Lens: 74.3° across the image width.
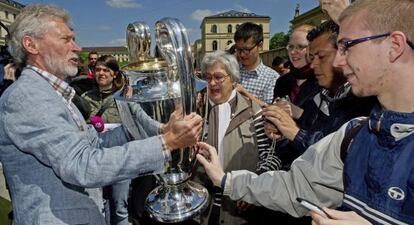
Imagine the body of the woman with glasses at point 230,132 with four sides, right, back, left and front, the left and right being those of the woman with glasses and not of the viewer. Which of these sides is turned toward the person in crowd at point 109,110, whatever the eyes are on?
right

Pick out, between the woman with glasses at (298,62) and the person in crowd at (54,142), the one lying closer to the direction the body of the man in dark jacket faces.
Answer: the person in crowd

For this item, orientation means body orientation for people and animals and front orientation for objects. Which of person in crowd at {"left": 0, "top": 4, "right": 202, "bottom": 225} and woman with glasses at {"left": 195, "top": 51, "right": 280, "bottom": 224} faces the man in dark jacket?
the person in crowd

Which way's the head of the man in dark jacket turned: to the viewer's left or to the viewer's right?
to the viewer's left

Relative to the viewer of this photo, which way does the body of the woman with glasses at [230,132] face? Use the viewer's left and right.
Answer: facing the viewer and to the left of the viewer

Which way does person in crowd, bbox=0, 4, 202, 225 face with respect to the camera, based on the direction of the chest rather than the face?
to the viewer's right

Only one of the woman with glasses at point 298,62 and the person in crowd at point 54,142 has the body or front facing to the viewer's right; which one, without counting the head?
the person in crowd

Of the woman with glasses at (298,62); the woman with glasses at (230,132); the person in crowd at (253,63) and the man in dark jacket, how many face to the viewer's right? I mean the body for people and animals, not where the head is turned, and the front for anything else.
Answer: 0

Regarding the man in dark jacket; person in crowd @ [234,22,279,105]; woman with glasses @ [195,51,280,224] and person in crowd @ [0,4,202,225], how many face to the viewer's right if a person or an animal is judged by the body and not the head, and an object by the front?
1

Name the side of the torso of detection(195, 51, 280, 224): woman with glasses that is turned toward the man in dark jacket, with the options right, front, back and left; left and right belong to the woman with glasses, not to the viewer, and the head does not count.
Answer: left

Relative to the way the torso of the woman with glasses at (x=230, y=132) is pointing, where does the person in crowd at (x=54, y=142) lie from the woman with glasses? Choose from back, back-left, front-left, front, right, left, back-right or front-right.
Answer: front

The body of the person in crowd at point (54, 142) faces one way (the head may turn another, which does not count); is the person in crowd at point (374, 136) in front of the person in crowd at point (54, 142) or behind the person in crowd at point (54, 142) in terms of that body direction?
in front

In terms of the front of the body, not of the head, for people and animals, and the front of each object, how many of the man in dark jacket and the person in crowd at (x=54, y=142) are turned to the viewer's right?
1

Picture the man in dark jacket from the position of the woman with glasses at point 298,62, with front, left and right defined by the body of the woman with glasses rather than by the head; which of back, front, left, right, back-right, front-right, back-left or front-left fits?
front-left

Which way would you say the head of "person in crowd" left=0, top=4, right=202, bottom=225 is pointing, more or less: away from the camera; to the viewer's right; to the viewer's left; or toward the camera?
to the viewer's right
